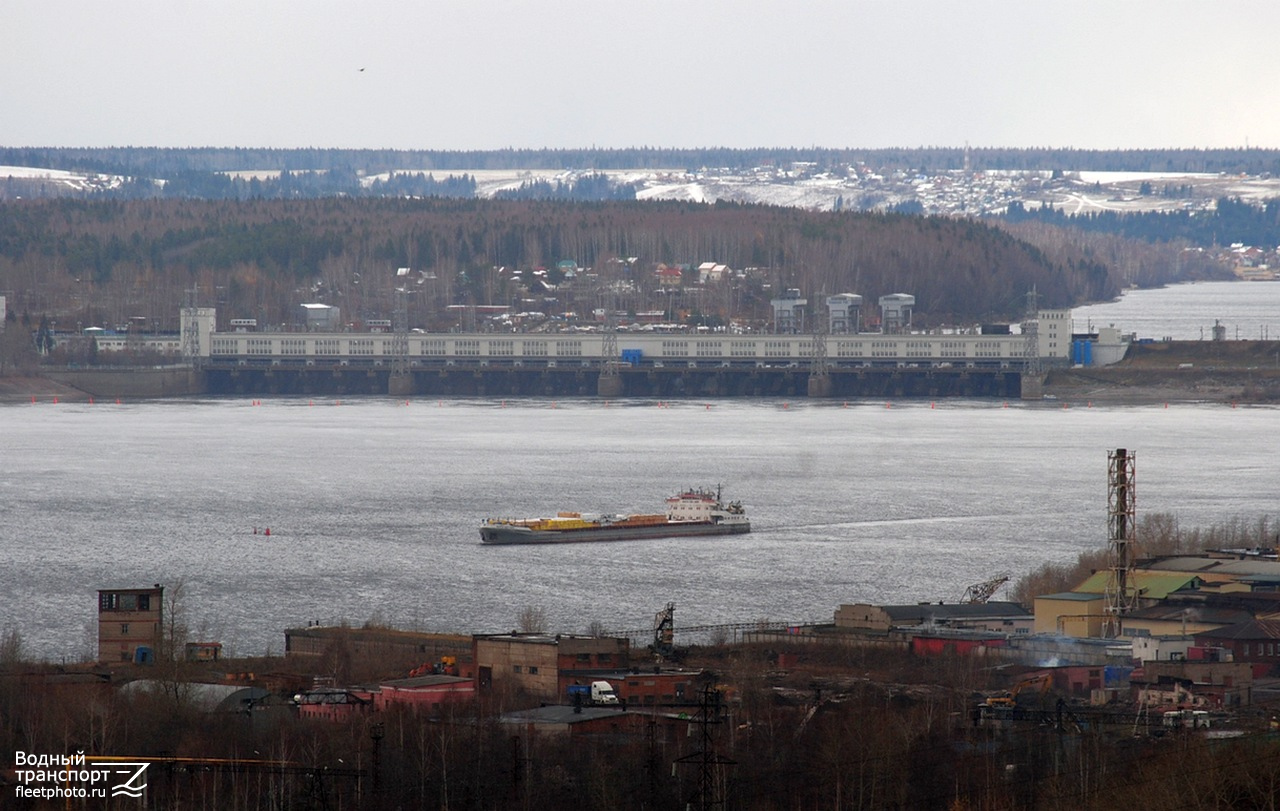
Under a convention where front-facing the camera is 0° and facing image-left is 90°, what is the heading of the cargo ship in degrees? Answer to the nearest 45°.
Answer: approximately 45°

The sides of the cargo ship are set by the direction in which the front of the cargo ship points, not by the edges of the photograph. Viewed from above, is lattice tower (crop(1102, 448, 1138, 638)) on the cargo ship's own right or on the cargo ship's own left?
on the cargo ship's own left

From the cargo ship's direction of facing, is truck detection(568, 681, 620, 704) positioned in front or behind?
in front

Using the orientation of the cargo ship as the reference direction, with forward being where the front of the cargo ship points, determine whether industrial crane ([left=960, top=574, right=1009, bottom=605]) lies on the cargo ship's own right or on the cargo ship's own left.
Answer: on the cargo ship's own left

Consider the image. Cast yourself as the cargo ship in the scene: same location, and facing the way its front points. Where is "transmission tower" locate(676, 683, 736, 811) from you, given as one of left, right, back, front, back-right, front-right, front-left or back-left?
front-left

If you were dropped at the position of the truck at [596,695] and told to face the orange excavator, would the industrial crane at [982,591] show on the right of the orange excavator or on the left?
left

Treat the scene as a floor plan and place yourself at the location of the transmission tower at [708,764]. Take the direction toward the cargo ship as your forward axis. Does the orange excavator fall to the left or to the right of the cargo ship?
right

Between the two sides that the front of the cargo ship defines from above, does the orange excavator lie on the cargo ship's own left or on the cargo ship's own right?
on the cargo ship's own left
